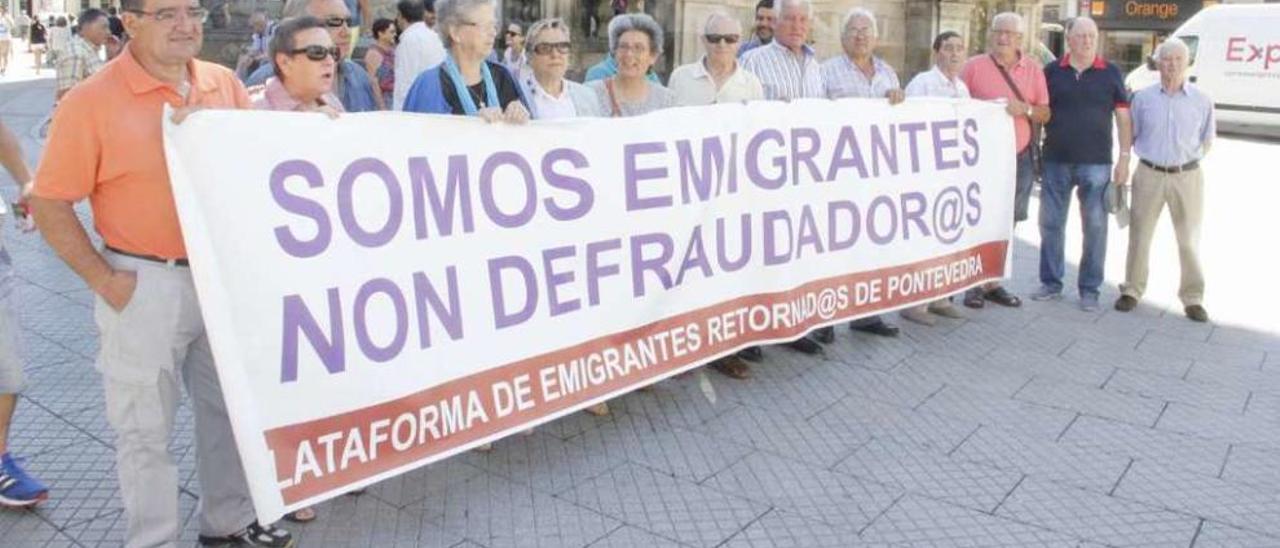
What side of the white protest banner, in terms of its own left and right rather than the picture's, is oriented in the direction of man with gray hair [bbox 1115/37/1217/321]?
left

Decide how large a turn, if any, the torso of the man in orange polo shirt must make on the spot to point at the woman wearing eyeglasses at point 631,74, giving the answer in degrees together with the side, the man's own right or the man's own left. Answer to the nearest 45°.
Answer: approximately 90° to the man's own left

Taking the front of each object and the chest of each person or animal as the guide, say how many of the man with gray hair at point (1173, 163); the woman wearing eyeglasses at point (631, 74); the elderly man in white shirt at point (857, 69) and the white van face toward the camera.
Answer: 3

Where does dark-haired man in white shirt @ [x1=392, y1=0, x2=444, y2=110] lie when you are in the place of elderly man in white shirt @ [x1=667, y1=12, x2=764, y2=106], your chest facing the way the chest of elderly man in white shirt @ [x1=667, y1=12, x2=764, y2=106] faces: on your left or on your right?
on your right

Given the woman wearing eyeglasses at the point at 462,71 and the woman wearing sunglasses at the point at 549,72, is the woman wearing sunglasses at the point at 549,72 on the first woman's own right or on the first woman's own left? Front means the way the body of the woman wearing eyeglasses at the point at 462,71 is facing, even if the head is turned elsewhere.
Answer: on the first woman's own left

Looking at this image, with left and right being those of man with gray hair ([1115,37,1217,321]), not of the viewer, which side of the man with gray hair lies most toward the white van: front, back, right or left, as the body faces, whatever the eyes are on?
back

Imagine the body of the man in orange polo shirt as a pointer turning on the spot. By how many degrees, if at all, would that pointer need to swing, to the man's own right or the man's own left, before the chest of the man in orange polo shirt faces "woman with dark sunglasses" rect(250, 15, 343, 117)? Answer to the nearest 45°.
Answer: approximately 90° to the man's own left

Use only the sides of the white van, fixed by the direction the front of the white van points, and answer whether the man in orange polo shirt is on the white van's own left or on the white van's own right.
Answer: on the white van's own left

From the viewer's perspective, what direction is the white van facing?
to the viewer's left

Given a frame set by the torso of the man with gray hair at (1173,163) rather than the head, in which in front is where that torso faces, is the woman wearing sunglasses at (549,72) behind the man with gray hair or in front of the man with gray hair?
in front

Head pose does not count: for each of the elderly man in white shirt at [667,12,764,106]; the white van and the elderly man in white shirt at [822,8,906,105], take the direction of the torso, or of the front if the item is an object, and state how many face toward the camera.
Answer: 2

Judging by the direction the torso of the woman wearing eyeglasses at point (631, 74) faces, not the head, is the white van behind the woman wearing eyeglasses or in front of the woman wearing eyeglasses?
behind

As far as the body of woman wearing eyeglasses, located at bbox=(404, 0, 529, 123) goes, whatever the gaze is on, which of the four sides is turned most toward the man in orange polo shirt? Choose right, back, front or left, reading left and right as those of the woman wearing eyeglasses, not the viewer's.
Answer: right

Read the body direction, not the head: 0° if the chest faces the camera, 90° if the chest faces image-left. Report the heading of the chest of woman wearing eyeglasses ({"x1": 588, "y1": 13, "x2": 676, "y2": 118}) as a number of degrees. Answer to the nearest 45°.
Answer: approximately 0°

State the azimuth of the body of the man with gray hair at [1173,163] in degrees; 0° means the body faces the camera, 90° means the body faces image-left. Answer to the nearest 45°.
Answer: approximately 0°
